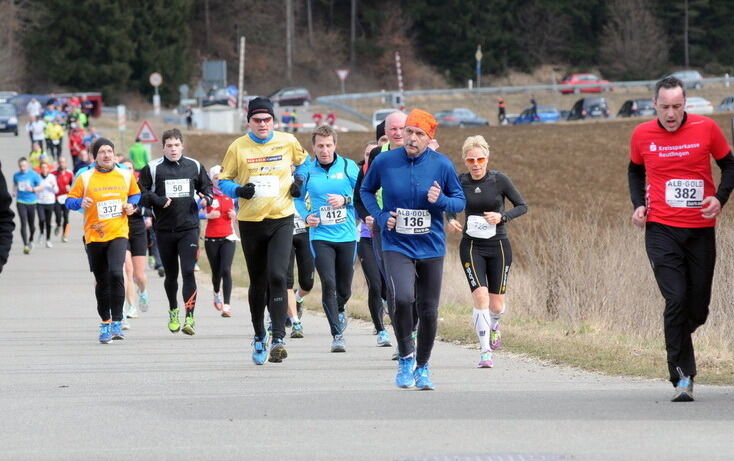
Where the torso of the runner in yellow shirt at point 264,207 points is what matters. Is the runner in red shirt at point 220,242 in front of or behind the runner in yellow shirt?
behind

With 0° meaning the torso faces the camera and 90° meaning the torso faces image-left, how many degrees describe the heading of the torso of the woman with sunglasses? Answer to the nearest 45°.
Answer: approximately 0°

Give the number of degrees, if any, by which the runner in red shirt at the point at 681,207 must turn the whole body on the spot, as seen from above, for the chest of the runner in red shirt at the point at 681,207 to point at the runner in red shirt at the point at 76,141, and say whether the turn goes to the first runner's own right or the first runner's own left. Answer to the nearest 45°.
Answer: approximately 135° to the first runner's own right

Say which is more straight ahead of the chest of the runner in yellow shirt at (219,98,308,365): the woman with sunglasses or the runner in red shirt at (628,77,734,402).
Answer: the runner in red shirt

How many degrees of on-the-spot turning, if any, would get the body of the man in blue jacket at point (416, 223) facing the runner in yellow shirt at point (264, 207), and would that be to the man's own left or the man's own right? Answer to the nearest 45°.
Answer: approximately 135° to the man's own right

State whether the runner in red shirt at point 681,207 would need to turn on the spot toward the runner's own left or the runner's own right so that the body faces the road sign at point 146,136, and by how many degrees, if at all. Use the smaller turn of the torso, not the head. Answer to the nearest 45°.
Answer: approximately 135° to the runner's own right

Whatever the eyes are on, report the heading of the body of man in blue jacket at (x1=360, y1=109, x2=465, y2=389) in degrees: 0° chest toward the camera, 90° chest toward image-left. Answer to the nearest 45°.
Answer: approximately 0°

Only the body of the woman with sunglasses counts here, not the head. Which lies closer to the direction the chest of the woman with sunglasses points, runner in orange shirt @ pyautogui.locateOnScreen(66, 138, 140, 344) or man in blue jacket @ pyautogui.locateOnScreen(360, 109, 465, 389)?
the man in blue jacket

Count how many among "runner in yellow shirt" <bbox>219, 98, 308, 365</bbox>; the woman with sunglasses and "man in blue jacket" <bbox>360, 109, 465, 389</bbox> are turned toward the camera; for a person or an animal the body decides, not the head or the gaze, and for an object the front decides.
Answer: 3

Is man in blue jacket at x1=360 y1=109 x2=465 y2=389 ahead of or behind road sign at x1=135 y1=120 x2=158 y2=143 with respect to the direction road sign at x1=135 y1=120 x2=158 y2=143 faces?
ahead
